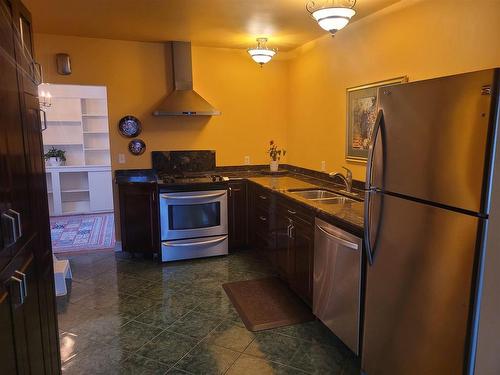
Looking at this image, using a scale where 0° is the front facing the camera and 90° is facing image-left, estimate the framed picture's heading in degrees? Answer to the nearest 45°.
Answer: approximately 45°

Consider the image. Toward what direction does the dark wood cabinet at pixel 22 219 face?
to the viewer's right

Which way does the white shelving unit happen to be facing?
toward the camera

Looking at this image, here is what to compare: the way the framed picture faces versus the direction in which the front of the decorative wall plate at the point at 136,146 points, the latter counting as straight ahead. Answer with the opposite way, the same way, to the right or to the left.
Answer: to the right

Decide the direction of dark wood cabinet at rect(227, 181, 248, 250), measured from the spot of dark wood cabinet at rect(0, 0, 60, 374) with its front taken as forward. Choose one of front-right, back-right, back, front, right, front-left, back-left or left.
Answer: front-left

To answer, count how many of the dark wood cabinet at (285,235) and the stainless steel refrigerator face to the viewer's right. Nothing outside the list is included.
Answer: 0

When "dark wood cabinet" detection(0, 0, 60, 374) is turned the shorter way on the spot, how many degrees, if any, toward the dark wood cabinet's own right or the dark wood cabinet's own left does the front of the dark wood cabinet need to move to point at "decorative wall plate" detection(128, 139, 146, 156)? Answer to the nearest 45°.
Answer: approximately 45° to the dark wood cabinet's own left

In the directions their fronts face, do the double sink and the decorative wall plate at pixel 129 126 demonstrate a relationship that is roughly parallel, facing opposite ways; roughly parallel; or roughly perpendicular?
roughly perpendicular

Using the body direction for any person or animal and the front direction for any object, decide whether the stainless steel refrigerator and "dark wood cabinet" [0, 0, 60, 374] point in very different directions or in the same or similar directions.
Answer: very different directions

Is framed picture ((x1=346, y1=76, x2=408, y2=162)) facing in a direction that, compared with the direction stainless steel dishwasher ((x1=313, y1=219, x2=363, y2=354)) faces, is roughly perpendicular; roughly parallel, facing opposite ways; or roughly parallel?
roughly parallel

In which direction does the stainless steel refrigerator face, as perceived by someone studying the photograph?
facing the viewer and to the left of the viewer

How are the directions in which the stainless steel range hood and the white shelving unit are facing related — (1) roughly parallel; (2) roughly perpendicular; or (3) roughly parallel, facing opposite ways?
roughly parallel

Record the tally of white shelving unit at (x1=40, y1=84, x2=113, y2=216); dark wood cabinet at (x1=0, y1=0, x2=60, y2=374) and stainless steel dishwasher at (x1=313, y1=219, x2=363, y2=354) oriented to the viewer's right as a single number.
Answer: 1

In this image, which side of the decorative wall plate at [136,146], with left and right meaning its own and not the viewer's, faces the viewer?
front

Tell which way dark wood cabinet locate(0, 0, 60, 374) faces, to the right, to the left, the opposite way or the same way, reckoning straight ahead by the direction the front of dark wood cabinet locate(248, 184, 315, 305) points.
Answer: the opposite way

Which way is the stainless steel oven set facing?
toward the camera

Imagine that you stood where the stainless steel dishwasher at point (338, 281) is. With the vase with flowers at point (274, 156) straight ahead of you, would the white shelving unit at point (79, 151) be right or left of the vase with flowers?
left

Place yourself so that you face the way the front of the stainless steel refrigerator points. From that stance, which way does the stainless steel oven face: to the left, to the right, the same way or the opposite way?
to the left
